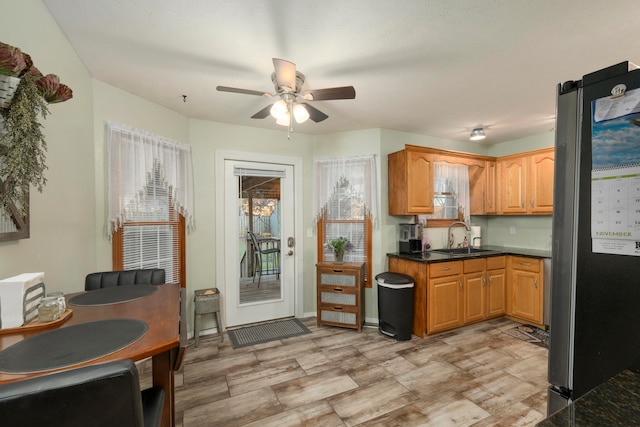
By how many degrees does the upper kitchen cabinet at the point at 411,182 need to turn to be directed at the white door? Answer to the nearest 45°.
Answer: approximately 135° to its right

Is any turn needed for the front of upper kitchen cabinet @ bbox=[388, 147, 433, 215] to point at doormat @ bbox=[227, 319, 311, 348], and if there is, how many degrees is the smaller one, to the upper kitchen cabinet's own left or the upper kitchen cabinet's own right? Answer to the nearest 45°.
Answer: approximately 90° to the upper kitchen cabinet's own right

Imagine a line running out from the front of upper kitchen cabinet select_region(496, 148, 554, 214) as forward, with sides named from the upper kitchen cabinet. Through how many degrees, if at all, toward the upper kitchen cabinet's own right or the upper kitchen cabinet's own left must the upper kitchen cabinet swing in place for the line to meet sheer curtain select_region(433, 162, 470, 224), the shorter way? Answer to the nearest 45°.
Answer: approximately 45° to the upper kitchen cabinet's own right
